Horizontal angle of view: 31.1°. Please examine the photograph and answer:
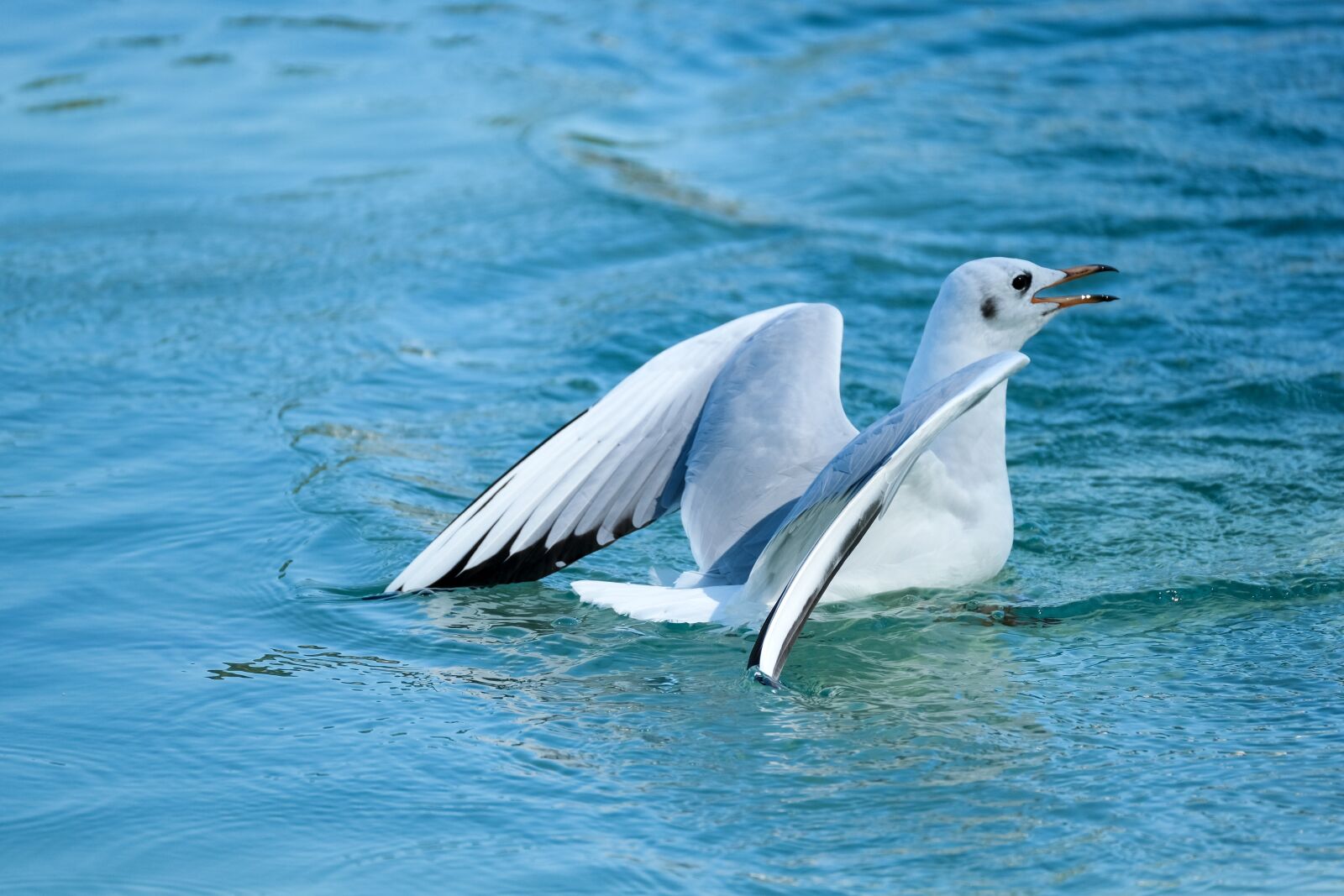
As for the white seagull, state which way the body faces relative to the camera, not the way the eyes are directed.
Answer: to the viewer's right
